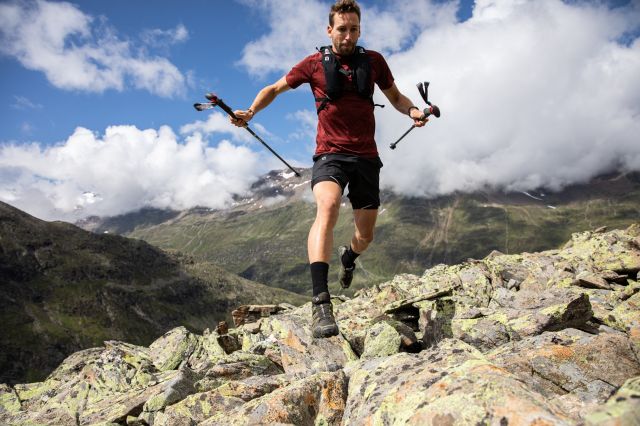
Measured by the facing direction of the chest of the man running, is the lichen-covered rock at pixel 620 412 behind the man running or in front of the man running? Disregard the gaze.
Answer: in front

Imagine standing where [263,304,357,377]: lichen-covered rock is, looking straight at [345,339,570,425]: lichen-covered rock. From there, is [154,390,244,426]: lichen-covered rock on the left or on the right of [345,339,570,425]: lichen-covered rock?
right

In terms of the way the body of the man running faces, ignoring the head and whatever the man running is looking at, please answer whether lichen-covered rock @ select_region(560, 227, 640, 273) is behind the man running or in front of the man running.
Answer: behind

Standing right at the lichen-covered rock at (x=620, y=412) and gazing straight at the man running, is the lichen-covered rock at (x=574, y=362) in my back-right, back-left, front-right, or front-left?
front-right

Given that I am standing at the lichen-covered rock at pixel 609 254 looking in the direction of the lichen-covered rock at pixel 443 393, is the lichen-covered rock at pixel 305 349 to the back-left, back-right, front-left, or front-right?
front-right

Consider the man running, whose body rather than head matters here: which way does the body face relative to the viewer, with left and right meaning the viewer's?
facing the viewer
